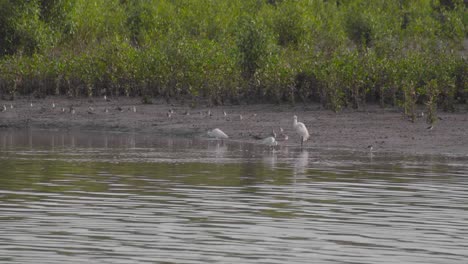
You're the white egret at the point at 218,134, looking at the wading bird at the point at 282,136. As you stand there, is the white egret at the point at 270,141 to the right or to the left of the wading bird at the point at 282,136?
right

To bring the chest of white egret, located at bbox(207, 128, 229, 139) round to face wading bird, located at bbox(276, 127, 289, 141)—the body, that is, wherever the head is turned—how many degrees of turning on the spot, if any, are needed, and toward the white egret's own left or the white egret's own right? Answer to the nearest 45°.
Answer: approximately 180°

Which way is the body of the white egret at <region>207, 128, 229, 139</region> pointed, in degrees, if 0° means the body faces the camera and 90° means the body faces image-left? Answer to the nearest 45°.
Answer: approximately 90°

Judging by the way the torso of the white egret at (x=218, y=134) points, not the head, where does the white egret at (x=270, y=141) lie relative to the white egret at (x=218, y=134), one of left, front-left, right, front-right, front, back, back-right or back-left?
back-left
